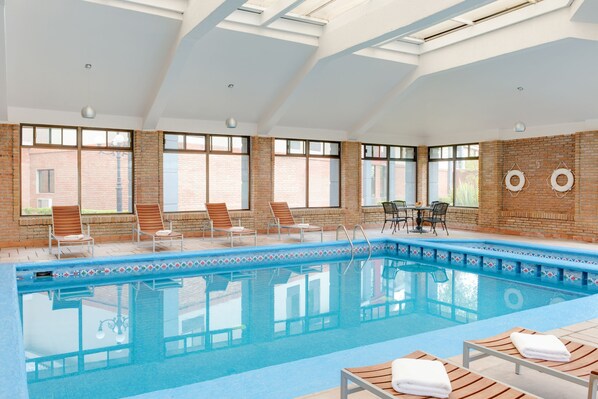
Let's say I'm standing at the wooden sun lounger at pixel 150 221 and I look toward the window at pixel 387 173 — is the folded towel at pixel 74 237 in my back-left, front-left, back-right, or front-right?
back-right

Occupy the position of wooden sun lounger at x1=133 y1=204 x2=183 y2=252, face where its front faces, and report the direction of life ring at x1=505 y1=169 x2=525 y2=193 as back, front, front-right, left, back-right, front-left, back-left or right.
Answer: front-left

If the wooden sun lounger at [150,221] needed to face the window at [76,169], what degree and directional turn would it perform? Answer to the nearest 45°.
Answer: approximately 180°

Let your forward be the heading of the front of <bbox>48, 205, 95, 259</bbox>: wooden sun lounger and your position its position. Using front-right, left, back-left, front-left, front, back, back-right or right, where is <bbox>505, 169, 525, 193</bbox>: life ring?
left

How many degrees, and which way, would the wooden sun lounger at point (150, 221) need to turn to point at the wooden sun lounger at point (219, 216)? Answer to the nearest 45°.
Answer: approximately 45° to its left

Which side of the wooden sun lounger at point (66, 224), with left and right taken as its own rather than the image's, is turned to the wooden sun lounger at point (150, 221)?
left

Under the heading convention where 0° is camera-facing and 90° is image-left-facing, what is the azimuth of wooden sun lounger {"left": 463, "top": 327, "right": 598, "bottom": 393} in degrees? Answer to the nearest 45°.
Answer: approximately 135°

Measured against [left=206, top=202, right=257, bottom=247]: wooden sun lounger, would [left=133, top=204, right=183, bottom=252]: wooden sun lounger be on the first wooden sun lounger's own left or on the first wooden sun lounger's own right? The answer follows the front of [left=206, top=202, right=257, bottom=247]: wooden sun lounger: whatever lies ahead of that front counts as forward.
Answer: on the first wooden sun lounger's own right

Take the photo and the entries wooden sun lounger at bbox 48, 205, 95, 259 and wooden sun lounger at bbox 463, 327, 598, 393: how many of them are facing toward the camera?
1

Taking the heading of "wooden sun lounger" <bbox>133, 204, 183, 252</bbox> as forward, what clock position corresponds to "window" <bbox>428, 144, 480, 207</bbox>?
The window is roughly at 10 o'clock from the wooden sun lounger.

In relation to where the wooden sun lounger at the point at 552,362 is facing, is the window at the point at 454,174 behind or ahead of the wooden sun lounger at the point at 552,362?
ahead

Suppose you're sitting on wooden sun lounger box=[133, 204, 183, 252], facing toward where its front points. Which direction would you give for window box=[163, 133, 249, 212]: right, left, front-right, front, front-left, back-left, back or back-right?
left

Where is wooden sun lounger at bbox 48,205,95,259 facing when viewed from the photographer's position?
facing the viewer

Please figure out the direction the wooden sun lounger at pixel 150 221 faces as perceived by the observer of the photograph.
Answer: facing the viewer and to the right of the viewer

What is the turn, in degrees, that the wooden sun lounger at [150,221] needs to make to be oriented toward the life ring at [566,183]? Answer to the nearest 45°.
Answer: approximately 45° to its left
